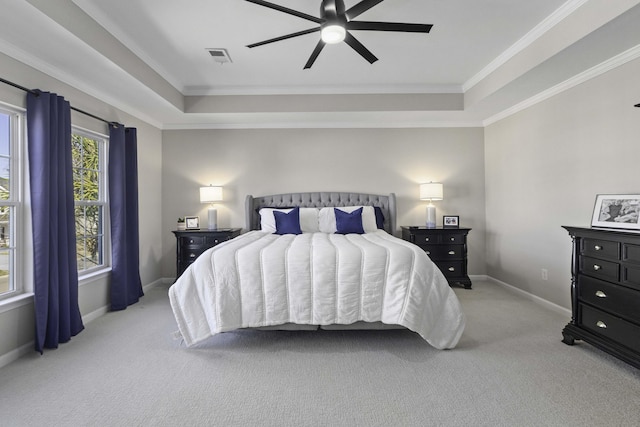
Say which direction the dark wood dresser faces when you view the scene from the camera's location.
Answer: facing the viewer and to the left of the viewer

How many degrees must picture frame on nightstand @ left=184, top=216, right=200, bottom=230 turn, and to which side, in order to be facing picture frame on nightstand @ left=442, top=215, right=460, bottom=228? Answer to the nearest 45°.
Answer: approximately 45° to its left

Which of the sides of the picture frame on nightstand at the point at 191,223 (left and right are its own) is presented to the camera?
front

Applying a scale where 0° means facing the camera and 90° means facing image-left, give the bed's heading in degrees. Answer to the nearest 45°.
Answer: approximately 0°

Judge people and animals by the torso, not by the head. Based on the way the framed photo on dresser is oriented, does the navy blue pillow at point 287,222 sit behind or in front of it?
in front

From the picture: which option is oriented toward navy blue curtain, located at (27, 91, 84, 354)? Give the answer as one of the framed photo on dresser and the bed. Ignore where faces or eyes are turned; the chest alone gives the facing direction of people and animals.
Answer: the framed photo on dresser

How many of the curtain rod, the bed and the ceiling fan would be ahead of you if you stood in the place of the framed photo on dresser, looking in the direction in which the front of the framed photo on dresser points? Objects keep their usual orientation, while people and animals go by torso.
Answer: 3

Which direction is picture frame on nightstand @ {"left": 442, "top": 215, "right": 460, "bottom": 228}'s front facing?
toward the camera

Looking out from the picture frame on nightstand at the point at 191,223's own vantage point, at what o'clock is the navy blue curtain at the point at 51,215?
The navy blue curtain is roughly at 1 o'clock from the picture frame on nightstand.

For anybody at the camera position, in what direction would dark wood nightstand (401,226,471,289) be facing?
facing the viewer

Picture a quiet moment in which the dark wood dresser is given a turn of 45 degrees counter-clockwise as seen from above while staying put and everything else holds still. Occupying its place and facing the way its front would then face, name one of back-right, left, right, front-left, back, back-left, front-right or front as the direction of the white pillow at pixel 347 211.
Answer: right

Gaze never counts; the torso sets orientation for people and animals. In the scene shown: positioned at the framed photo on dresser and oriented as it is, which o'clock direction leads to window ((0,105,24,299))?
The window is roughly at 12 o'clock from the framed photo on dresser.

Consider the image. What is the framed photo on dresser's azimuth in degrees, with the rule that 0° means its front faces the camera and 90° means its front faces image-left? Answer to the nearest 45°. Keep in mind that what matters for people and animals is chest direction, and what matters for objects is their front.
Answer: approximately 45°
